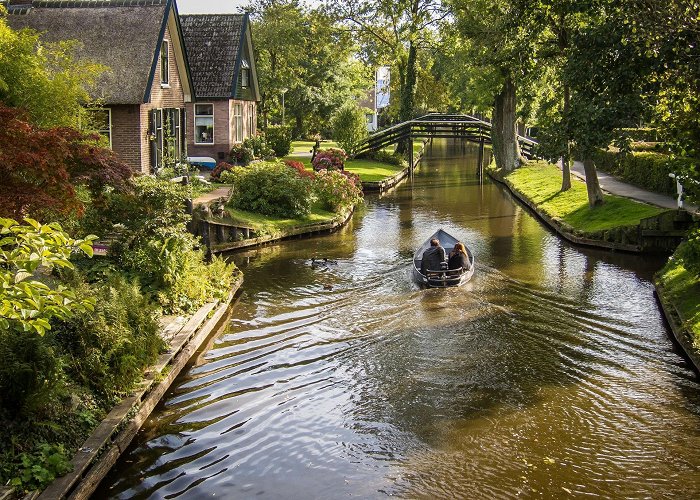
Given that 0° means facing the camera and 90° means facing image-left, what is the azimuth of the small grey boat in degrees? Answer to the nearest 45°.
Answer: approximately 180°

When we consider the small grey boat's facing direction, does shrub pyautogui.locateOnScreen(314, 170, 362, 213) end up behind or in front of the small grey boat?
in front

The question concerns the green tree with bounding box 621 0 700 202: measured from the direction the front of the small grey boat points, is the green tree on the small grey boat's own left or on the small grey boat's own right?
on the small grey boat's own right

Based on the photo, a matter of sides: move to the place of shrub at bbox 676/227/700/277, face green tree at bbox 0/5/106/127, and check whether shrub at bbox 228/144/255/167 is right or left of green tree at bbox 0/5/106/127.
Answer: right

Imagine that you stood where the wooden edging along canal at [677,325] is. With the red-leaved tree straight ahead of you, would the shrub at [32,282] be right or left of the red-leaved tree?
left

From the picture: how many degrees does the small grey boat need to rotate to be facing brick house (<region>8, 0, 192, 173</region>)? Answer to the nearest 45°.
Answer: approximately 45° to its left

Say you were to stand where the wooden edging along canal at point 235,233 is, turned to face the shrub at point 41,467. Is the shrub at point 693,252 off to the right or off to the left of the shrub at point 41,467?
left

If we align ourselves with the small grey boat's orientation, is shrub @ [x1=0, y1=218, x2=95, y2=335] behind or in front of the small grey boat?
behind

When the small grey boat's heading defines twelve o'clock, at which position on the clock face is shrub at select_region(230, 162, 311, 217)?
The shrub is roughly at 11 o'clock from the small grey boat.
